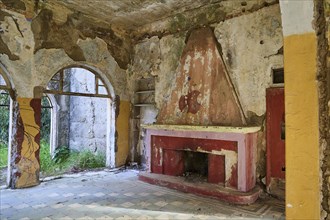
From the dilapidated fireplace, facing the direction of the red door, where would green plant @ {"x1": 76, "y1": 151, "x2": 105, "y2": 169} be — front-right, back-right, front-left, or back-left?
back-left

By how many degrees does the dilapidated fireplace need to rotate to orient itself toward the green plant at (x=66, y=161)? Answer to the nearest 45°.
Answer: approximately 90° to its right

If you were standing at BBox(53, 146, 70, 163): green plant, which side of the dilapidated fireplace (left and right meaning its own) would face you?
right

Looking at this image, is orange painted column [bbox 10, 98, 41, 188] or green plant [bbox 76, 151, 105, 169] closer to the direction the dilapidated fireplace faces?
the orange painted column

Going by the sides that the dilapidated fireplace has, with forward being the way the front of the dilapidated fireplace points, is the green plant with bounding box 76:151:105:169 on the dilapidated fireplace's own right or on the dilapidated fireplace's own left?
on the dilapidated fireplace's own right

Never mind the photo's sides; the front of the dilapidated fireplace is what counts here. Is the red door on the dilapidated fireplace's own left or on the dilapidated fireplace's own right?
on the dilapidated fireplace's own left

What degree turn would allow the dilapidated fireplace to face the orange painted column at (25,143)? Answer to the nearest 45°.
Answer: approximately 45° to its right

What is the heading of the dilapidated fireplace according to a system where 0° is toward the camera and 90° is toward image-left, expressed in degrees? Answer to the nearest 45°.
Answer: approximately 45°

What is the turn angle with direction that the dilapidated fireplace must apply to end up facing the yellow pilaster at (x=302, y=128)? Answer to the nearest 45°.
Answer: approximately 45° to its left

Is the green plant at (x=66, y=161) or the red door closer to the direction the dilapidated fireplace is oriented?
the green plant
